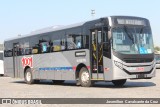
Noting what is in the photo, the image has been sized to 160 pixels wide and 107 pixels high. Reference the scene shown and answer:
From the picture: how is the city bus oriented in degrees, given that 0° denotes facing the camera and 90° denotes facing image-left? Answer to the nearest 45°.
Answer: approximately 315°
